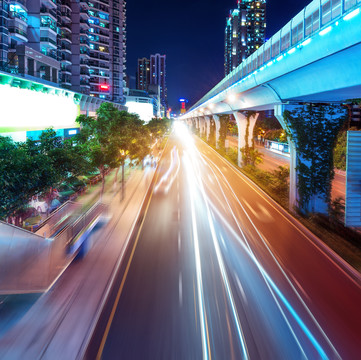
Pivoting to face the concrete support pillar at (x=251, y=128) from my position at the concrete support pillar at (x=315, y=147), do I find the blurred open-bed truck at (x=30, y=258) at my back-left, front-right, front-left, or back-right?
back-left

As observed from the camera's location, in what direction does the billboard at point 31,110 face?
facing the viewer and to the right of the viewer

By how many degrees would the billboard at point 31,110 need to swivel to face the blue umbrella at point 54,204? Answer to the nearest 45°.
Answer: approximately 45° to its right

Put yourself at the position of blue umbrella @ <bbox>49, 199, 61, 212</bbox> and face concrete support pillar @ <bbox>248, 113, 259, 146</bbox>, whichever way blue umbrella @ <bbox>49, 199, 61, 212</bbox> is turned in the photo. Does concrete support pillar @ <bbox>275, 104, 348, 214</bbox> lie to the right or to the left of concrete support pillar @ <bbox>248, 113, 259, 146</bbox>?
right

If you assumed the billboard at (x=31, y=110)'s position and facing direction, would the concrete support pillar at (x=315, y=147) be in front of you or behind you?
in front

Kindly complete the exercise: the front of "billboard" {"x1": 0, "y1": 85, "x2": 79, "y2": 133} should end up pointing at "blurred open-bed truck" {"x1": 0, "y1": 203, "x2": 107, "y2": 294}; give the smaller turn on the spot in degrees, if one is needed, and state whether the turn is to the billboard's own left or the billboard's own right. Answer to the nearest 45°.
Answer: approximately 45° to the billboard's own right

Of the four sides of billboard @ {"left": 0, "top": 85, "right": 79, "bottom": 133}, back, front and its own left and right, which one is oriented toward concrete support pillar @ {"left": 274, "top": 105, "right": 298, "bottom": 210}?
front

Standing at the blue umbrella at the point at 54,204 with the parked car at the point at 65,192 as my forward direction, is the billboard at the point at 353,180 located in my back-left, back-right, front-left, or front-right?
back-right

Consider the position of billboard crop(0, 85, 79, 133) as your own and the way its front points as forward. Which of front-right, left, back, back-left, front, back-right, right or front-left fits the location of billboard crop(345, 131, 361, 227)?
front
